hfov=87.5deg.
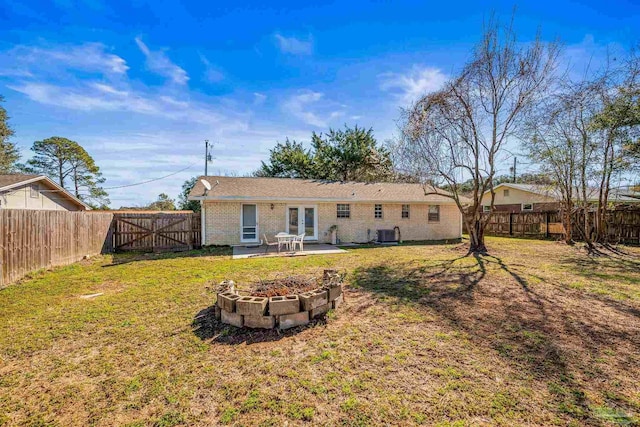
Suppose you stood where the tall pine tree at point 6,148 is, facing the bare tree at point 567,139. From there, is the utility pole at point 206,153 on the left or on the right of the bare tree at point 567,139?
left

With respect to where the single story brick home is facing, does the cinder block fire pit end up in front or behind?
behind

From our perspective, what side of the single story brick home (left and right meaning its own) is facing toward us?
back

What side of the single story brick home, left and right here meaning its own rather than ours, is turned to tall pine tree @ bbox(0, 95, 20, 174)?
left

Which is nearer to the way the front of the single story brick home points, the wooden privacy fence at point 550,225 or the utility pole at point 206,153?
the utility pole

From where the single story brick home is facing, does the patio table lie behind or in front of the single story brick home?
behind

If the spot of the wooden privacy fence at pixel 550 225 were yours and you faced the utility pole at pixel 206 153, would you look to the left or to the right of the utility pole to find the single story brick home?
left

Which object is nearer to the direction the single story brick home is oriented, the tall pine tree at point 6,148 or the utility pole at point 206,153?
the utility pole

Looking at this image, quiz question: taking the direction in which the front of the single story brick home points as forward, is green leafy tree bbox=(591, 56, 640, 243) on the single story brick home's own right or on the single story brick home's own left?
on the single story brick home's own right
